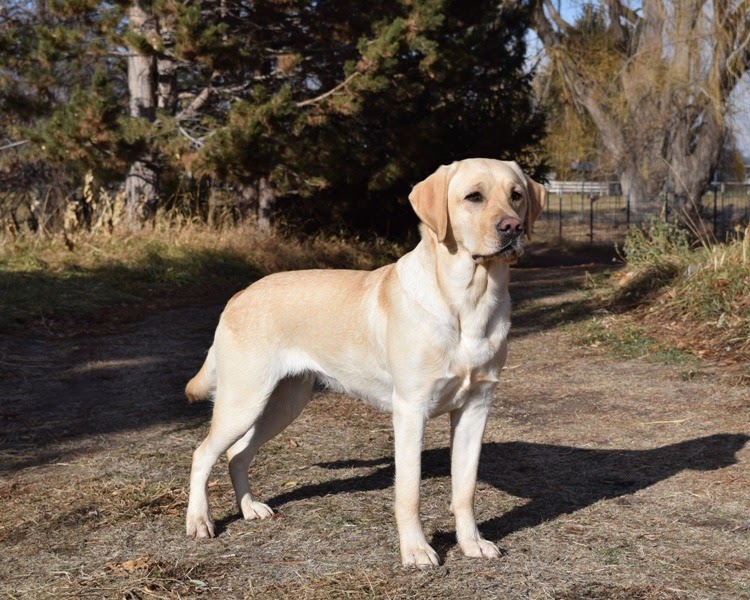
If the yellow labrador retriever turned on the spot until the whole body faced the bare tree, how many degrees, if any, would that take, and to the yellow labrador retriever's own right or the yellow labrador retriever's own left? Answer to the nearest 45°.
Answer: approximately 135° to the yellow labrador retriever's own left

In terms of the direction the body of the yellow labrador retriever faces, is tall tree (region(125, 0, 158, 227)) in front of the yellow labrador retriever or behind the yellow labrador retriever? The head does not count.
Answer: behind

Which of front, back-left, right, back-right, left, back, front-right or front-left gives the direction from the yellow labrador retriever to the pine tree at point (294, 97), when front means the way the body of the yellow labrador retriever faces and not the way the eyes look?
back-left

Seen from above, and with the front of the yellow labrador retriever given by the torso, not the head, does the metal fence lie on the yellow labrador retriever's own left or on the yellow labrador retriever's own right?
on the yellow labrador retriever's own left

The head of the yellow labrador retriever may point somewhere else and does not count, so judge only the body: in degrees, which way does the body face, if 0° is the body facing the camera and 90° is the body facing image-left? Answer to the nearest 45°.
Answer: approximately 315°
